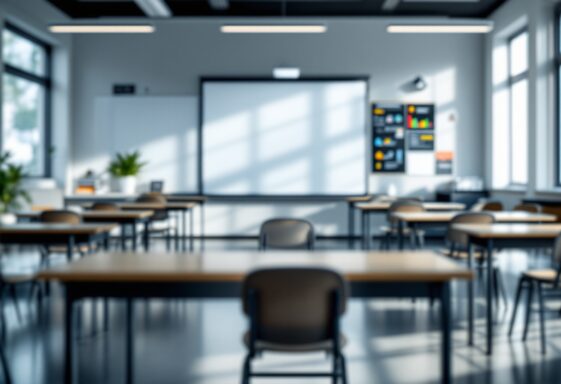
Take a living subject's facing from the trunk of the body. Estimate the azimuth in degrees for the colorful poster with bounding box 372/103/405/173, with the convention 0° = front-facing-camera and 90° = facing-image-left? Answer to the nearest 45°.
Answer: approximately 0°

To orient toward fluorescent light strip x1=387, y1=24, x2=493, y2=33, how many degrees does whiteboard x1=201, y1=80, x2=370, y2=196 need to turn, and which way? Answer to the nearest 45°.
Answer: approximately 45° to its left

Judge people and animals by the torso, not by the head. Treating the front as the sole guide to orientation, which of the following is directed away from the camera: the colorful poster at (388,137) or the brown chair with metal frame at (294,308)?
the brown chair with metal frame

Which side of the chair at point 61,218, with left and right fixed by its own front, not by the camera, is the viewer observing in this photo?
back

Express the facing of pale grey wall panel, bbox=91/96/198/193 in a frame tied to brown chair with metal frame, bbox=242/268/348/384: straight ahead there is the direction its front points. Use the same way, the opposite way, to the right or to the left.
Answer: the opposite way

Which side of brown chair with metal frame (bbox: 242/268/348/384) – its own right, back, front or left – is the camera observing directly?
back

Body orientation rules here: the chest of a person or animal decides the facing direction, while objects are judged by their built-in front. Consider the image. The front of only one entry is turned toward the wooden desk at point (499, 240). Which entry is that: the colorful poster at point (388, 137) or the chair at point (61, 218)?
the colorful poster

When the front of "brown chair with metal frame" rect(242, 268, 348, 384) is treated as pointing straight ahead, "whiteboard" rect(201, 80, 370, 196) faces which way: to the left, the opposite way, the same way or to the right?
the opposite way
